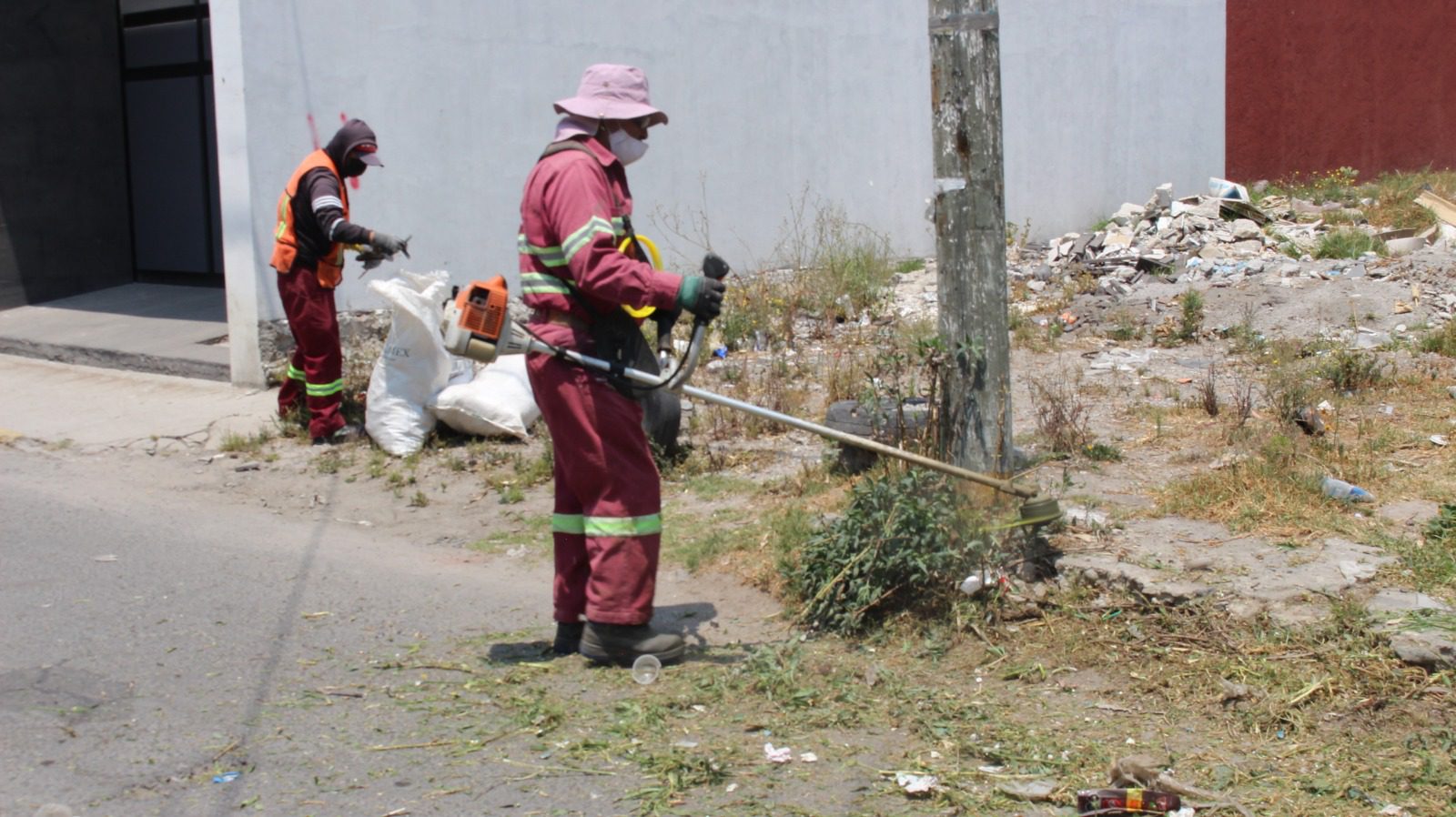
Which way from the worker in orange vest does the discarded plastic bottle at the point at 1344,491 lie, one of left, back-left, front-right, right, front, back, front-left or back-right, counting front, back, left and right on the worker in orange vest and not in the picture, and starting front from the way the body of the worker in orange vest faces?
front-right

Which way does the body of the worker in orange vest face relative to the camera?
to the viewer's right

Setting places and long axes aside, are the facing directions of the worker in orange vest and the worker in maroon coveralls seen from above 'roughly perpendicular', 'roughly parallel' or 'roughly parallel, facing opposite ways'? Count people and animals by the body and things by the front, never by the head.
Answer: roughly parallel

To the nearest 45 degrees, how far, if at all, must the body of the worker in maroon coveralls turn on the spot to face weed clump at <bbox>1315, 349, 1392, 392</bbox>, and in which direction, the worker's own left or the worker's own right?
approximately 45° to the worker's own left

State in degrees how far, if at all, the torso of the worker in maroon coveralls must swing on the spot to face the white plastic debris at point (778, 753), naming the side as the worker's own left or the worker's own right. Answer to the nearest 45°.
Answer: approximately 45° to the worker's own right

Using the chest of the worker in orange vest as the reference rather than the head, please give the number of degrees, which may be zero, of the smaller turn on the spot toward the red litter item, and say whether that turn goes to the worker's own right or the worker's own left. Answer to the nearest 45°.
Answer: approximately 90° to the worker's own right

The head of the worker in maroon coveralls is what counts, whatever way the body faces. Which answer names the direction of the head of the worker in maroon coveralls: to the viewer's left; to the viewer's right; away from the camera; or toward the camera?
to the viewer's right

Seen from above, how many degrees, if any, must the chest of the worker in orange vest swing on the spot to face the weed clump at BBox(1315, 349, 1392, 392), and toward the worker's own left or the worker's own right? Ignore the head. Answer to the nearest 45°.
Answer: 0° — they already face it

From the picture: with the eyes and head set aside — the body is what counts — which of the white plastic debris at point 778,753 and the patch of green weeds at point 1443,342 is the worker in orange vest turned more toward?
the patch of green weeds

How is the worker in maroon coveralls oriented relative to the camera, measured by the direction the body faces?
to the viewer's right

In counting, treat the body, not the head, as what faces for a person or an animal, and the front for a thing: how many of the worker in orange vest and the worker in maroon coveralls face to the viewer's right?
2

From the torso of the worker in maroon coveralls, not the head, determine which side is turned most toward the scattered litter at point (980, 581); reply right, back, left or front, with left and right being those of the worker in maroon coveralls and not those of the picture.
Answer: front
